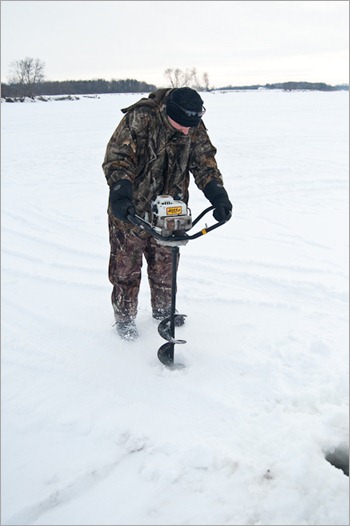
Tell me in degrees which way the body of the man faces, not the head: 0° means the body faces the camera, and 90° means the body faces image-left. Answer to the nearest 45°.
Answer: approximately 315°

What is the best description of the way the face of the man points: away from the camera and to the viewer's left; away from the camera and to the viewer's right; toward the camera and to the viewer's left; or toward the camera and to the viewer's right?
toward the camera and to the viewer's right
